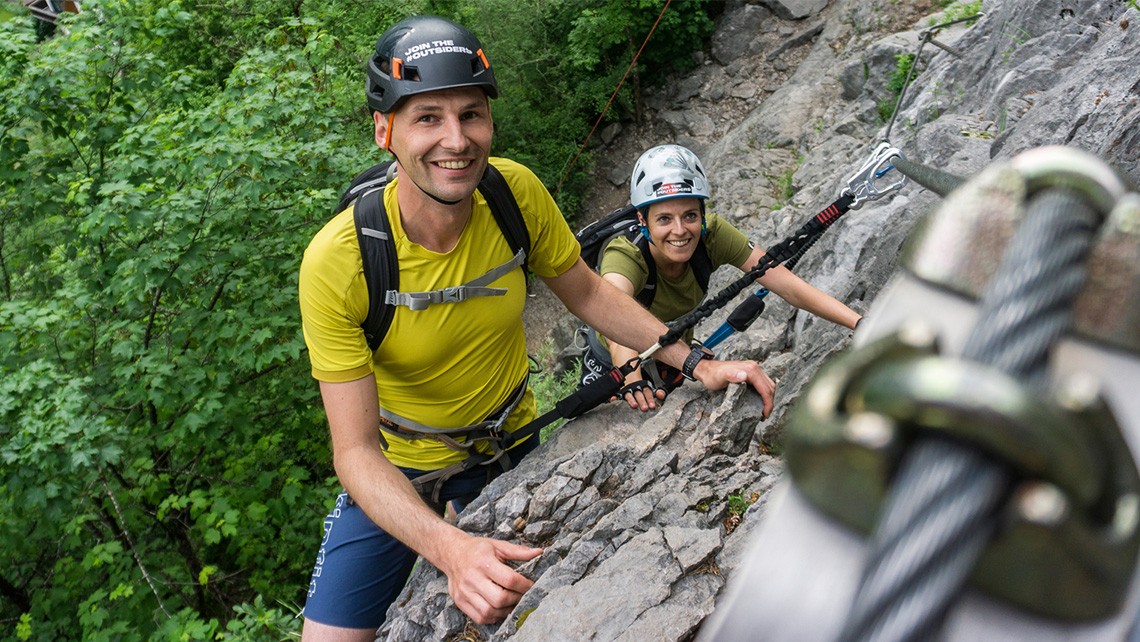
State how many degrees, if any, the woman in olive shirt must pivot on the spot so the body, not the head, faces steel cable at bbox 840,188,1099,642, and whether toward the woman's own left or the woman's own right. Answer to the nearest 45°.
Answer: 0° — they already face it

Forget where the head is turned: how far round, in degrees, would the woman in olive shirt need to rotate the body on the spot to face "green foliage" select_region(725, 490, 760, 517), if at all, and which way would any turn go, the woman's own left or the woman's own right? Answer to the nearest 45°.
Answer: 0° — they already face it

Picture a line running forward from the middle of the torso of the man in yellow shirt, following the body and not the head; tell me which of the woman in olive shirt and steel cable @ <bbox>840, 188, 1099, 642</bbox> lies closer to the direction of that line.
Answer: the steel cable

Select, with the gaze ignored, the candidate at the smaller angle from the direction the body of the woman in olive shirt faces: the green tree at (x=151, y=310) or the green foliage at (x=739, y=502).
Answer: the green foliage

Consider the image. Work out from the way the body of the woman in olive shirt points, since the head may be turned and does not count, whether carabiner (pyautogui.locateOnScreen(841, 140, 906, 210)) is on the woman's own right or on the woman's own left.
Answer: on the woman's own left

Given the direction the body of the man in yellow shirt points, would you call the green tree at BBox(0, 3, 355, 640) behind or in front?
behind

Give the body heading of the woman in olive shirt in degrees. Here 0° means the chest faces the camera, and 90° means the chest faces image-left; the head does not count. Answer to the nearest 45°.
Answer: approximately 0°
